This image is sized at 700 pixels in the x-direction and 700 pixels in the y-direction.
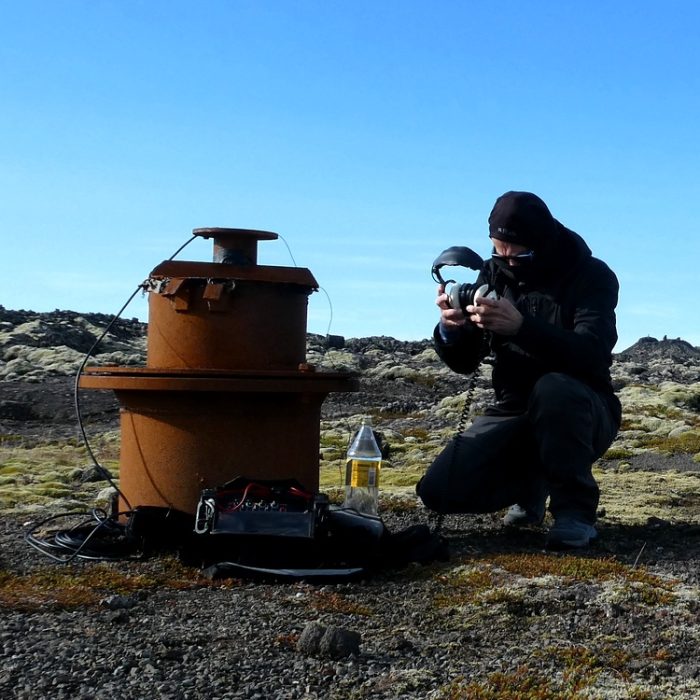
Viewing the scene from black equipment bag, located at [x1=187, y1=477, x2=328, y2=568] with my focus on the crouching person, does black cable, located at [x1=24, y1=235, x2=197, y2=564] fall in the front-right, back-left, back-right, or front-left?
back-left

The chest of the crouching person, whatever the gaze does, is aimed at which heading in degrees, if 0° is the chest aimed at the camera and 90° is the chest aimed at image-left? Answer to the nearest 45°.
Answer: approximately 45°

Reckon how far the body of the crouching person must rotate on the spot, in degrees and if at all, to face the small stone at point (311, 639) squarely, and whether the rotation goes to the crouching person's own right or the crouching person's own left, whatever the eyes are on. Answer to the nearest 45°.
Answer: approximately 45° to the crouching person's own left

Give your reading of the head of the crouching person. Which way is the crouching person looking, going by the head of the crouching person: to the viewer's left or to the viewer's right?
to the viewer's left

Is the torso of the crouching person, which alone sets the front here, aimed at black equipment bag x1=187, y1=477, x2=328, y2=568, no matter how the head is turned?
yes

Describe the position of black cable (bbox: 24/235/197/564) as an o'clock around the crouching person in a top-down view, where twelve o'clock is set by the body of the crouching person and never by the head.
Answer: The black cable is roughly at 1 o'clock from the crouching person.

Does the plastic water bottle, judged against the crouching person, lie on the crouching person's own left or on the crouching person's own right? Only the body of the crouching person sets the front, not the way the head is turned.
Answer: on the crouching person's own right

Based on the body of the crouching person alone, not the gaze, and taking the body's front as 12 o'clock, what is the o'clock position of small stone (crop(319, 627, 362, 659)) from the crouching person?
The small stone is roughly at 11 o'clock from the crouching person.

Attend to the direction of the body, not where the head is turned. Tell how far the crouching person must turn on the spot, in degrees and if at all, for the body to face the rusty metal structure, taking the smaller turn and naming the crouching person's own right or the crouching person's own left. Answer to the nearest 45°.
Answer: approximately 45° to the crouching person's own right
